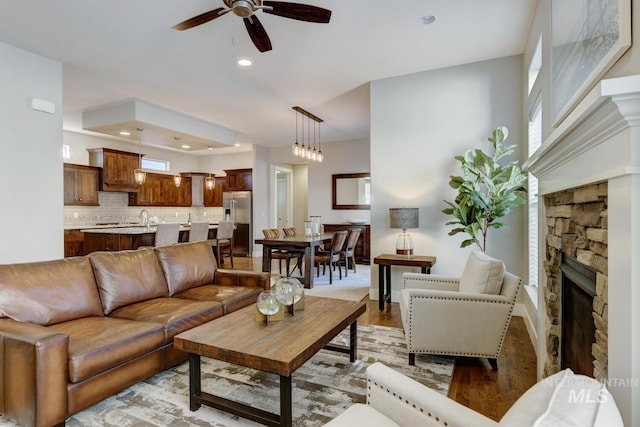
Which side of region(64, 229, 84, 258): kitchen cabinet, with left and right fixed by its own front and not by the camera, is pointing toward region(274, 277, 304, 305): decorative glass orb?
front

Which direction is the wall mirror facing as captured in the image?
toward the camera

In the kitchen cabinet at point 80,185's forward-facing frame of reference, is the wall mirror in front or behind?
in front

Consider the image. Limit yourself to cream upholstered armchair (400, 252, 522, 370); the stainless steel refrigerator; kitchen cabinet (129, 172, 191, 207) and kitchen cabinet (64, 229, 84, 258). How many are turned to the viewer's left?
1

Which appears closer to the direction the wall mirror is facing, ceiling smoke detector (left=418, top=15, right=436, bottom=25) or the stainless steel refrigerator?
the ceiling smoke detector

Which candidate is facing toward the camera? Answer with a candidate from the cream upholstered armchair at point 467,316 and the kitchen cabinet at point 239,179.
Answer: the kitchen cabinet

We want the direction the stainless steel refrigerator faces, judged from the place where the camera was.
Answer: facing the viewer

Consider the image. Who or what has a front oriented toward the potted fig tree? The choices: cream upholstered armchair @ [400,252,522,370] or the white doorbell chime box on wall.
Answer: the white doorbell chime box on wall

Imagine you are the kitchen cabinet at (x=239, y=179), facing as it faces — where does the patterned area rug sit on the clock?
The patterned area rug is roughly at 12 o'clock from the kitchen cabinet.

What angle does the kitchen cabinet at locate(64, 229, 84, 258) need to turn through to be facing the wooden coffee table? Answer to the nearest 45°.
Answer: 0° — it already faces it

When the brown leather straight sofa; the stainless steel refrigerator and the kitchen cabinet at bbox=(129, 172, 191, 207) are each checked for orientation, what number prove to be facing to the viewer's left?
0

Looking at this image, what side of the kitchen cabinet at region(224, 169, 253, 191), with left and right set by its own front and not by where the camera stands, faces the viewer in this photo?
front

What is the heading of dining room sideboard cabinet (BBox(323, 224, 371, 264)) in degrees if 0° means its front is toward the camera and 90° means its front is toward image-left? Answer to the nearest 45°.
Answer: approximately 0°

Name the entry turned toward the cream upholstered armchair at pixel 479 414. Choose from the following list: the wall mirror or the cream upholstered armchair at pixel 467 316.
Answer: the wall mirror

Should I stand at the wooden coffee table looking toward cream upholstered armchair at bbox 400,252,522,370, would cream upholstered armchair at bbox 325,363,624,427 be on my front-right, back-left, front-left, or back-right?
front-right
